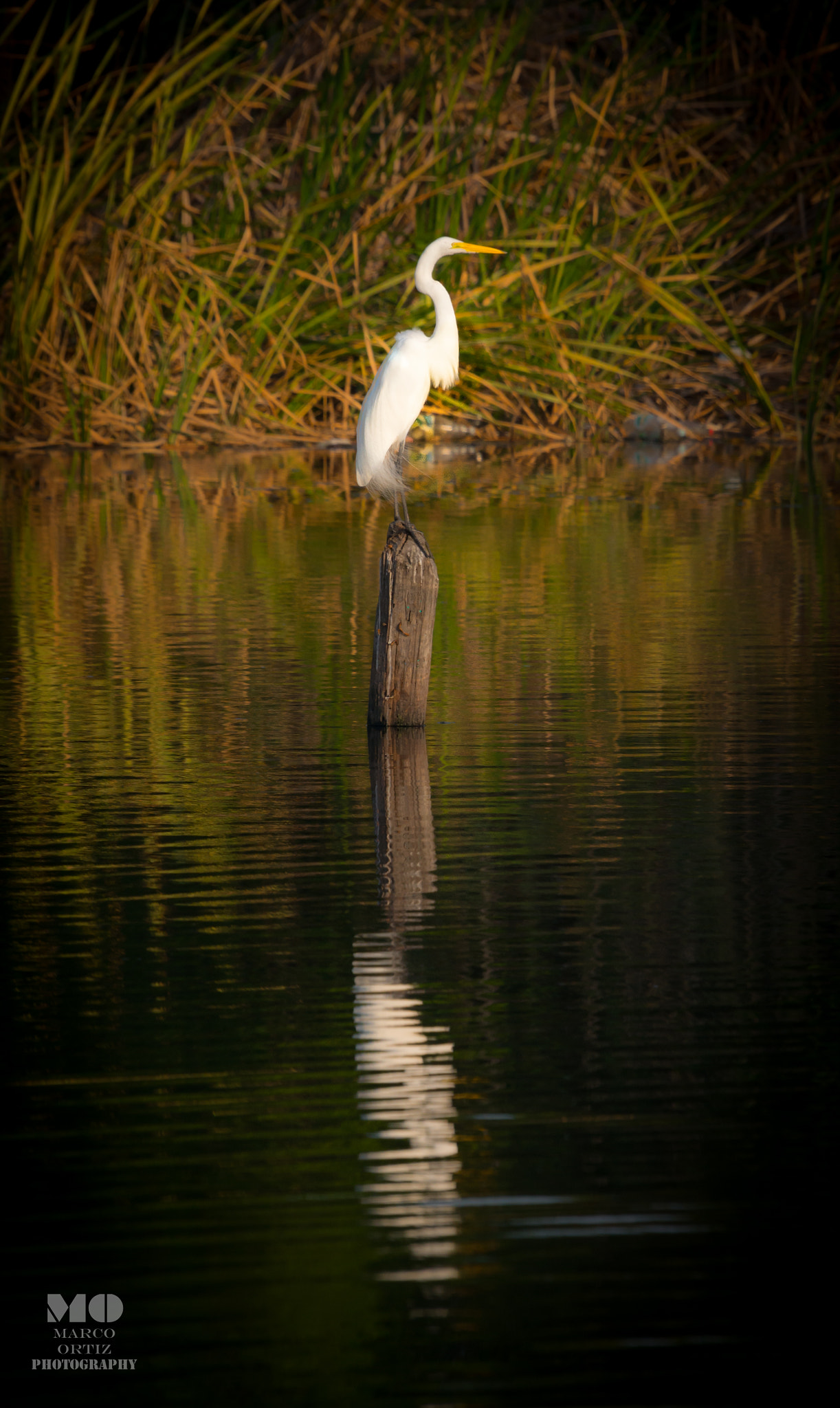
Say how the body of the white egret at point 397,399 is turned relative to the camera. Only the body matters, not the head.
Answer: to the viewer's right
